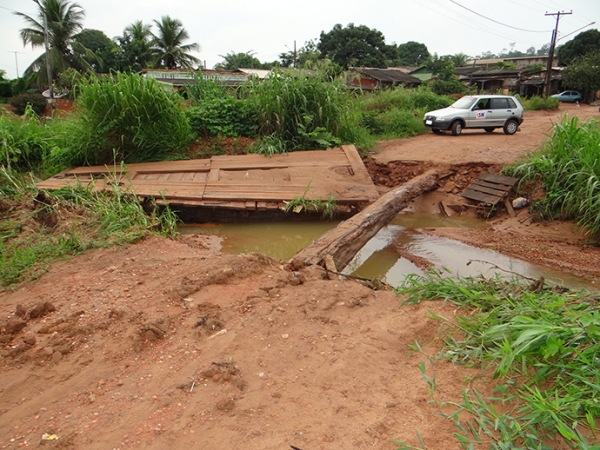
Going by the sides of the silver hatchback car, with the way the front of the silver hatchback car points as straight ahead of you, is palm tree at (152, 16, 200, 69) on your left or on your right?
on your right

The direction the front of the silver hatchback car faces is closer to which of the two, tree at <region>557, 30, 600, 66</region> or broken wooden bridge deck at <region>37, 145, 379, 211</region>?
the broken wooden bridge deck

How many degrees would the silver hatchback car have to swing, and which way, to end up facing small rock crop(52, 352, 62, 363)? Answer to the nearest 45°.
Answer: approximately 45° to its left

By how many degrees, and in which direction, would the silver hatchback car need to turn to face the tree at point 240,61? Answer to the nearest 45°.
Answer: approximately 90° to its right

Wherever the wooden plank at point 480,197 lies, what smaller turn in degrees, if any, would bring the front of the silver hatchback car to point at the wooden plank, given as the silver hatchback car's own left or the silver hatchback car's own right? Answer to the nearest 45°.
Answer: approximately 45° to the silver hatchback car's own left

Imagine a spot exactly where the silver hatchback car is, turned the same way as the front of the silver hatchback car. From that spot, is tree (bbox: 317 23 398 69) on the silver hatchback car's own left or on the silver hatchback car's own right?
on the silver hatchback car's own right

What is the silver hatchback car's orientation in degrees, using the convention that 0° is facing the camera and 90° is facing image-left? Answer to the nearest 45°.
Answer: approximately 45°

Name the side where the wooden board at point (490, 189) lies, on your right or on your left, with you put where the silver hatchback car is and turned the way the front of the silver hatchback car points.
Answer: on your left

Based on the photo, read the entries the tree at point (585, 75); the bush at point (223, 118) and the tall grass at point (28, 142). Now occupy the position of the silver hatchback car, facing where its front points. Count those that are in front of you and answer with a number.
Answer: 2

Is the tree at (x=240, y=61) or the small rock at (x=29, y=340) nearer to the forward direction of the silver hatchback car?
the small rock

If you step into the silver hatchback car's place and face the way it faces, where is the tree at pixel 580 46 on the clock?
The tree is roughly at 5 o'clock from the silver hatchback car.

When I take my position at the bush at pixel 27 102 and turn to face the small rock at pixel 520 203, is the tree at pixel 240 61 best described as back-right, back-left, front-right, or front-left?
back-left
